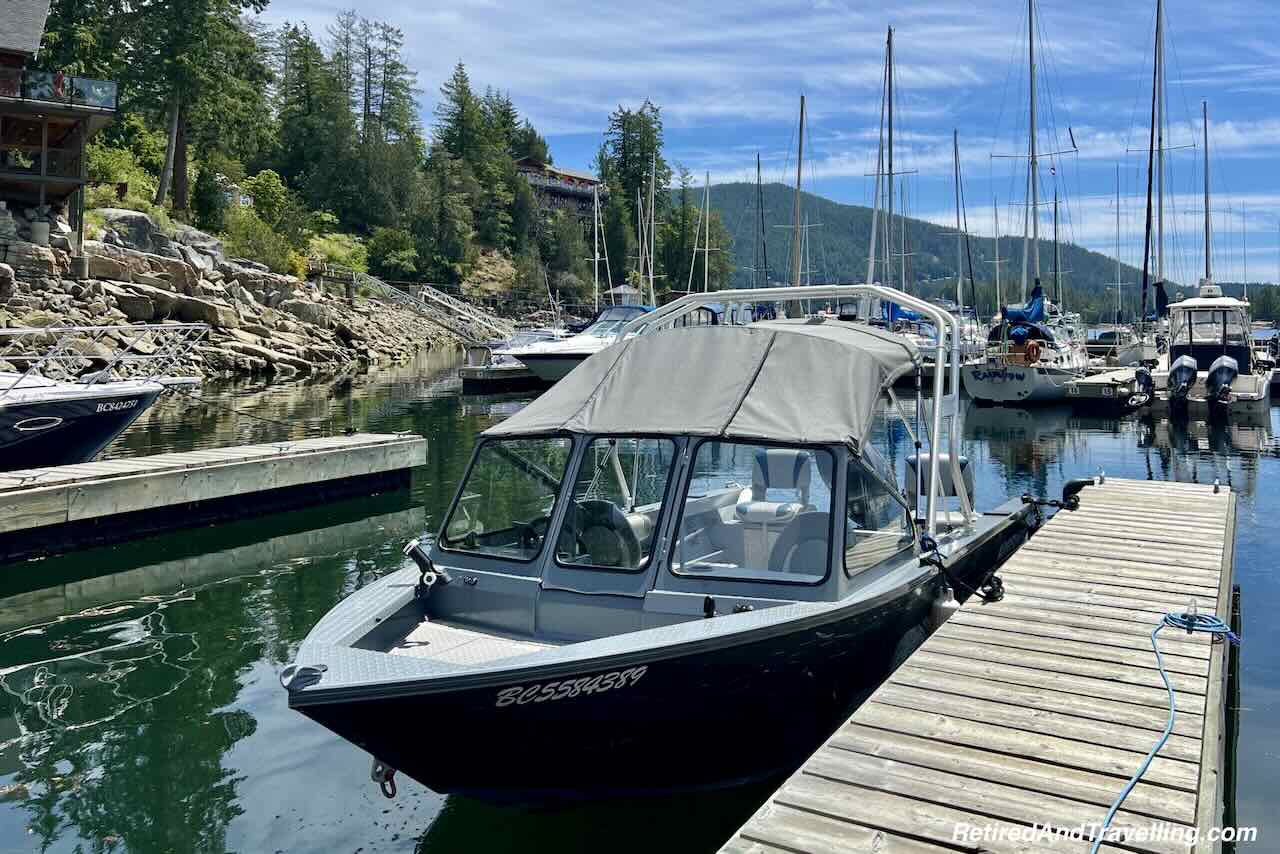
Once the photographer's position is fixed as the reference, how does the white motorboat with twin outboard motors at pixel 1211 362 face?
facing away from the viewer

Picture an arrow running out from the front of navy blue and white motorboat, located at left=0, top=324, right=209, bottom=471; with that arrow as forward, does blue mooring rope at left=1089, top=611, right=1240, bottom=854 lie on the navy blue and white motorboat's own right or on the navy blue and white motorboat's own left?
on the navy blue and white motorboat's own right

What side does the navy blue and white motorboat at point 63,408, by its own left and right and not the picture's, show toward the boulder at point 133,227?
left

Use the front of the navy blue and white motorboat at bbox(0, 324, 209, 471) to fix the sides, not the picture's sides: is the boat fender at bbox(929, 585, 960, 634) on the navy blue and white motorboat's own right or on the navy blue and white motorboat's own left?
on the navy blue and white motorboat's own right

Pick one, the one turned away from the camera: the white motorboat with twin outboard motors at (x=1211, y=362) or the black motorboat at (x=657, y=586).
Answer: the white motorboat with twin outboard motors

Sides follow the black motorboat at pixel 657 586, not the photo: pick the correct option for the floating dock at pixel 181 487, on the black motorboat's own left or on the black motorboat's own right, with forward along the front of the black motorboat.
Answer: on the black motorboat's own right

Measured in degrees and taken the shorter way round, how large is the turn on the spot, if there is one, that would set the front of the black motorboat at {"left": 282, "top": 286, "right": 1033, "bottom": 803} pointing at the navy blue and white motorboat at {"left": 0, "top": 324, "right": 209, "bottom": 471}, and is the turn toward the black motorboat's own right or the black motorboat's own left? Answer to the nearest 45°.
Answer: approximately 90° to the black motorboat's own right

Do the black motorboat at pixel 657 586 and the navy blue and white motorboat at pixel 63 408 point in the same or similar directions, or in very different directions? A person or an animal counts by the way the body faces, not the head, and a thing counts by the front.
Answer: very different directions

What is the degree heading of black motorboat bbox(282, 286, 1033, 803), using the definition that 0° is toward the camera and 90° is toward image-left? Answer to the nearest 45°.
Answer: approximately 45°

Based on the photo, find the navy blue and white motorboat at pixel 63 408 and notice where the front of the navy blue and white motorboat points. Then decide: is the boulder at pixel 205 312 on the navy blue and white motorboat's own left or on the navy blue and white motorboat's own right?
on the navy blue and white motorboat's own left

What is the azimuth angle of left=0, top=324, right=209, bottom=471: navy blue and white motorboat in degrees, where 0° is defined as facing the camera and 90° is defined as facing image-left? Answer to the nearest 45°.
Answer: approximately 270°
